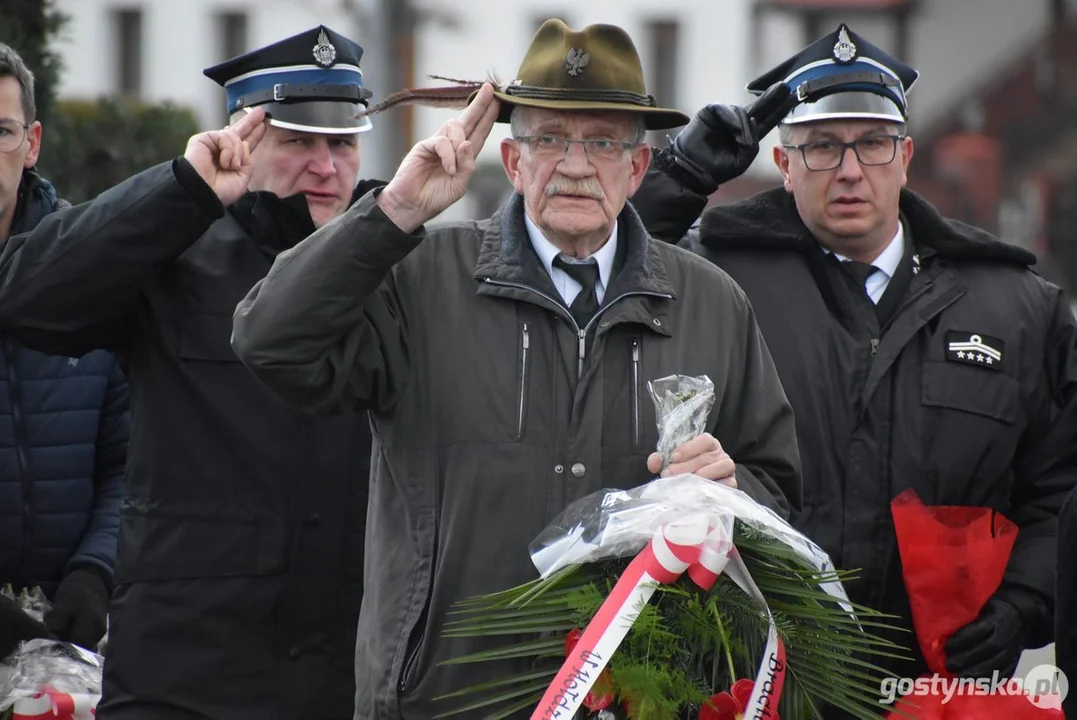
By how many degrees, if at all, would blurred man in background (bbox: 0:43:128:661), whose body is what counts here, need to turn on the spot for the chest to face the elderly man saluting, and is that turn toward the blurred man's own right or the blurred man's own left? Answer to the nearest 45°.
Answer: approximately 45° to the blurred man's own left

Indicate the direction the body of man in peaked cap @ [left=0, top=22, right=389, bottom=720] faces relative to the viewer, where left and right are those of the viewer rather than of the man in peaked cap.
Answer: facing the viewer and to the right of the viewer

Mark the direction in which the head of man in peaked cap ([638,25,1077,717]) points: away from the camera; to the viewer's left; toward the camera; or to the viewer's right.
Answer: toward the camera

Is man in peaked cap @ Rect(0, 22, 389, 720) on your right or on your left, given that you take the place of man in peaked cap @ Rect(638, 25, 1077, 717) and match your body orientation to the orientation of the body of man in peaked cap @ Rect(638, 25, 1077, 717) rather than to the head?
on your right

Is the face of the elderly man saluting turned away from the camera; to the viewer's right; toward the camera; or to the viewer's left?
toward the camera

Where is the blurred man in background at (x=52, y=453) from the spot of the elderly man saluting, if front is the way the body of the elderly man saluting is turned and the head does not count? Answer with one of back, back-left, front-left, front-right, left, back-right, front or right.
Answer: back-right

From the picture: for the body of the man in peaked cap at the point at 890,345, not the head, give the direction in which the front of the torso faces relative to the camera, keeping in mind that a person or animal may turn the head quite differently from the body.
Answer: toward the camera

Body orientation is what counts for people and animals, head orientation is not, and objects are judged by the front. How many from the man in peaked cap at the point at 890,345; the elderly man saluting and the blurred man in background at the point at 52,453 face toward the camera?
3

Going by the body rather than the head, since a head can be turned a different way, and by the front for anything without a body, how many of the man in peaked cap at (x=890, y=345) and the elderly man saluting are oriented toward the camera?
2

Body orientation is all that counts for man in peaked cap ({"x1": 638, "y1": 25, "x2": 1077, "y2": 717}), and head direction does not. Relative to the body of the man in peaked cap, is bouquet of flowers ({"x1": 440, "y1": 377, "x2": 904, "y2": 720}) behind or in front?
in front

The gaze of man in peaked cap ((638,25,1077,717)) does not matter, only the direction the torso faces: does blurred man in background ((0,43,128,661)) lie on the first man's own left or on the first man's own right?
on the first man's own right

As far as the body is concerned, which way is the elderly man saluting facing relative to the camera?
toward the camera

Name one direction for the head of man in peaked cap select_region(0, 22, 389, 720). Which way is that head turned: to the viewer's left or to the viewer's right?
to the viewer's right
